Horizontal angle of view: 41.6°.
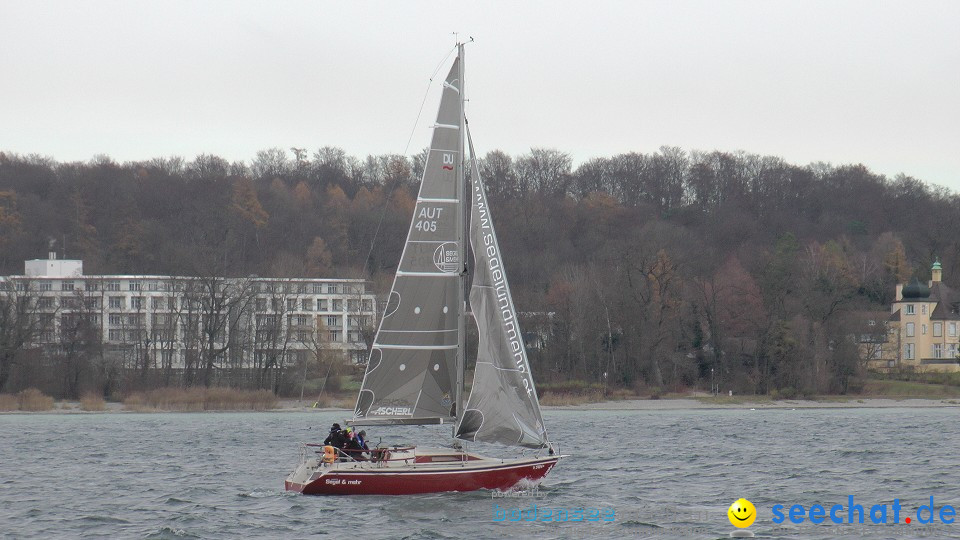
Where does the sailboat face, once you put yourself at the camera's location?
facing to the right of the viewer
